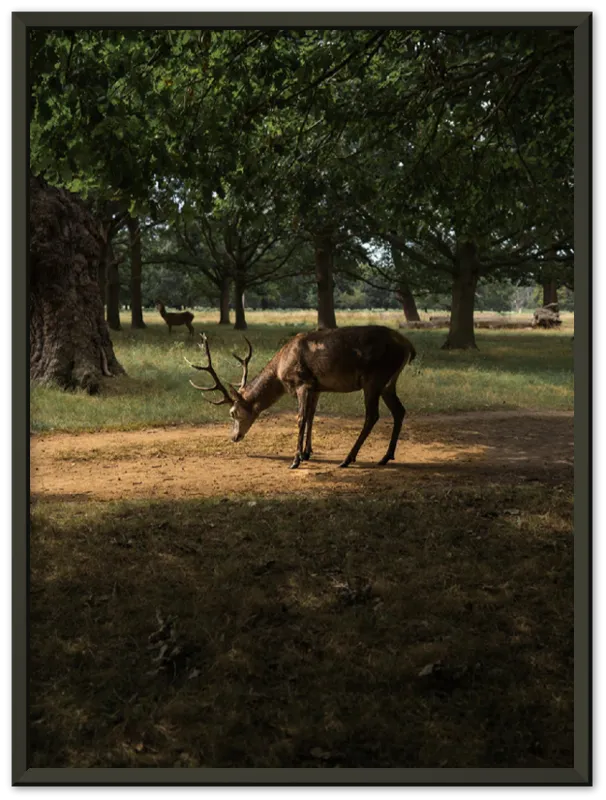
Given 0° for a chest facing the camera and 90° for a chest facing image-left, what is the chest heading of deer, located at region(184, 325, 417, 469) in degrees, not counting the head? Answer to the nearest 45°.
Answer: approximately 90°

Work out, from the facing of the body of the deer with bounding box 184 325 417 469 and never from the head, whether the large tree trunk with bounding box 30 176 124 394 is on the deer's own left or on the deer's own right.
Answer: on the deer's own right

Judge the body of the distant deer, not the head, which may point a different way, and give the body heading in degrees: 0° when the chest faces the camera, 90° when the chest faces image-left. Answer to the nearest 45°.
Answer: approximately 90°

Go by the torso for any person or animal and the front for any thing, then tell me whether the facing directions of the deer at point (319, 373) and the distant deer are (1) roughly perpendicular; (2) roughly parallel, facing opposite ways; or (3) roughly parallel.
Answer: roughly parallel

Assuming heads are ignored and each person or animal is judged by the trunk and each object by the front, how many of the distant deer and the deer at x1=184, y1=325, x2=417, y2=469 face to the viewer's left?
2
